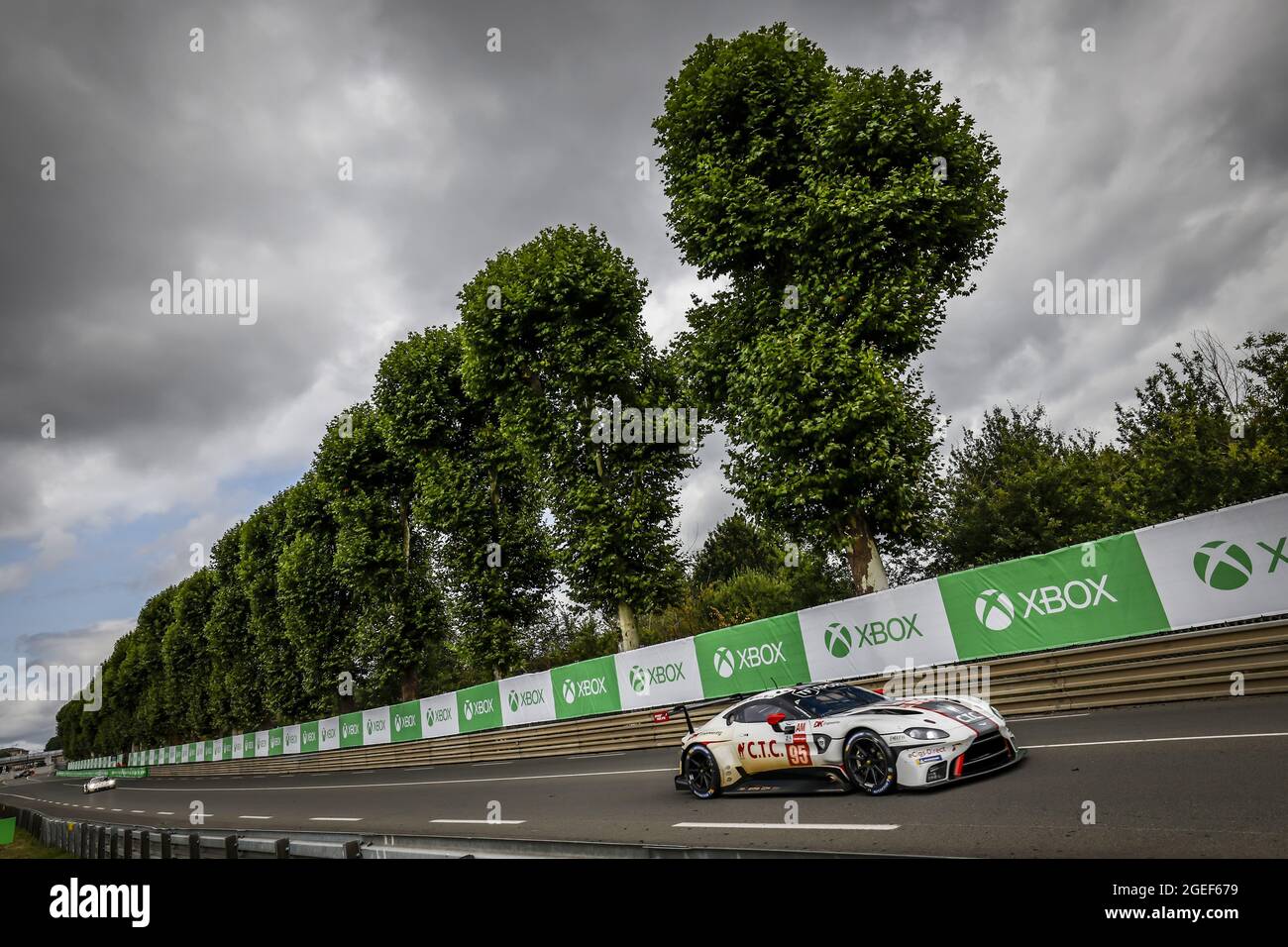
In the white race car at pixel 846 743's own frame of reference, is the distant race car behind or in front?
behind

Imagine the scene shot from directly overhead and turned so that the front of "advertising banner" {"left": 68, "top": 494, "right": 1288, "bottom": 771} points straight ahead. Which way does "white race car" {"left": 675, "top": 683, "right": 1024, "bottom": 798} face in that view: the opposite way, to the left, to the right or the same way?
to the left

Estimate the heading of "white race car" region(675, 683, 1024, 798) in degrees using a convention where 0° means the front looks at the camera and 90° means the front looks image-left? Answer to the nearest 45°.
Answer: approximately 315°

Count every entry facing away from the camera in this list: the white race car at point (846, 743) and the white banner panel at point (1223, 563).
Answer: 0

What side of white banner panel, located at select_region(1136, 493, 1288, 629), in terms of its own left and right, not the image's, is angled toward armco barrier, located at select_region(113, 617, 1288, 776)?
right

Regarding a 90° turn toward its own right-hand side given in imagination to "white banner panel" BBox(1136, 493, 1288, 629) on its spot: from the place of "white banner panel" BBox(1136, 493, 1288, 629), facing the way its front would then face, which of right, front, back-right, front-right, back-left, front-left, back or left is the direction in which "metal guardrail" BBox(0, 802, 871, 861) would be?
left

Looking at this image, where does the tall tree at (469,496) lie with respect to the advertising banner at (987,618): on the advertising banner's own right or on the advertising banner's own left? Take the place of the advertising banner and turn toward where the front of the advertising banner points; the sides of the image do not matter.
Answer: on the advertising banner's own right

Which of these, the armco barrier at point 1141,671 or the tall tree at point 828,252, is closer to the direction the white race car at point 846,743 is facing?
the armco barrier

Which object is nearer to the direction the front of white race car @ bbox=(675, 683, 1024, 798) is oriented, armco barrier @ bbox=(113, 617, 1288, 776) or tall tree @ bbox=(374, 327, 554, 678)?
the armco barrier

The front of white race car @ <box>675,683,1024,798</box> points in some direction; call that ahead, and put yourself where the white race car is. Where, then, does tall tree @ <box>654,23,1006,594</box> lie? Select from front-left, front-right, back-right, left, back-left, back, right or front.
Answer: back-left

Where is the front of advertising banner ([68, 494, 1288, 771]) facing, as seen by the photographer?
facing the viewer and to the left of the viewer

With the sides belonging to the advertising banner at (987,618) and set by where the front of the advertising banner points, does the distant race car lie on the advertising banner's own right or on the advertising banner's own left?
on the advertising banner's own right
